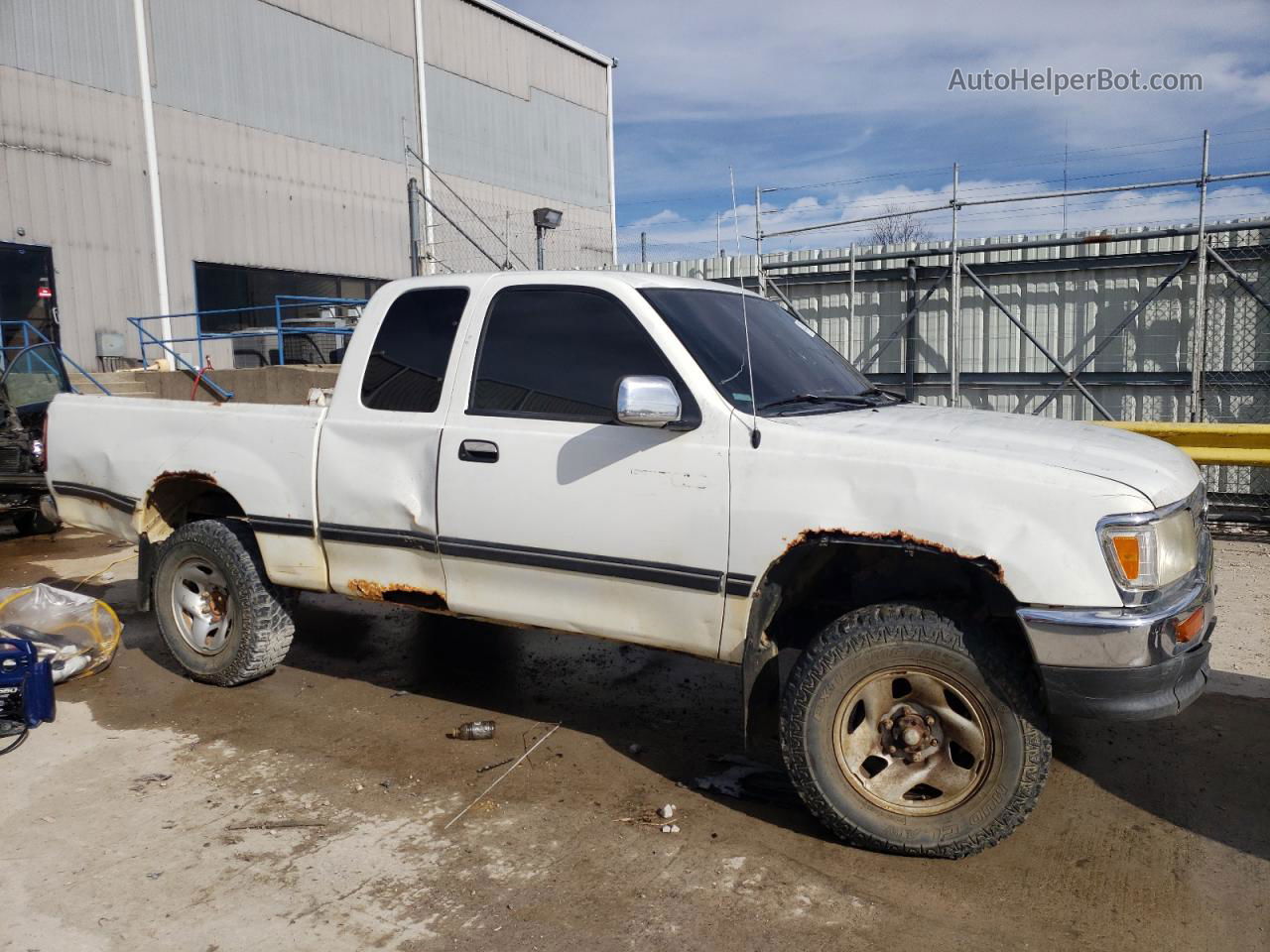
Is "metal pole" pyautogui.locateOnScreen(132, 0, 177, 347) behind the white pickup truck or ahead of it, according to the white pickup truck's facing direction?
behind

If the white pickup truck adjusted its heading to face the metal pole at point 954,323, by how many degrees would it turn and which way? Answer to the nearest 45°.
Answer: approximately 90° to its left

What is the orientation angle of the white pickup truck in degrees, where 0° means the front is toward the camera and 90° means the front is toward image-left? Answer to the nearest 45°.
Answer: approximately 315°

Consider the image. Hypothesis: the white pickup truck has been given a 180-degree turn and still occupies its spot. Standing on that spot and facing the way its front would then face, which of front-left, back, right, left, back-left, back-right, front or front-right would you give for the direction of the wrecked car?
front

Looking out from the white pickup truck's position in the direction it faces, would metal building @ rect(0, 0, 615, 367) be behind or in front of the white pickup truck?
behind

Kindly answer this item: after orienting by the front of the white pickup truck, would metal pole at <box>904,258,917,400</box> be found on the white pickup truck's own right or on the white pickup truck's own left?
on the white pickup truck's own left

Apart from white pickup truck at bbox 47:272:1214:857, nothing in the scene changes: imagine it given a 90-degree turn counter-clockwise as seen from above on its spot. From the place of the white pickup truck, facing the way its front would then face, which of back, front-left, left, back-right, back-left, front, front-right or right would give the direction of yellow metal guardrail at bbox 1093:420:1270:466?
front

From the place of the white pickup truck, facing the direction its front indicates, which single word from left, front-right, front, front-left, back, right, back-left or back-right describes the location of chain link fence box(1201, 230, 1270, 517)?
left

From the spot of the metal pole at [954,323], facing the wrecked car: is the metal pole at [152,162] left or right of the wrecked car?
right

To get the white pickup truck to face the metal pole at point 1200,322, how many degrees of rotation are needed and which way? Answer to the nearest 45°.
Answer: approximately 90° to its left

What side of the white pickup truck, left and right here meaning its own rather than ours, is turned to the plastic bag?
back

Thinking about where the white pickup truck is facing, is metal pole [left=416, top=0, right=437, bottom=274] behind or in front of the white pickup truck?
behind

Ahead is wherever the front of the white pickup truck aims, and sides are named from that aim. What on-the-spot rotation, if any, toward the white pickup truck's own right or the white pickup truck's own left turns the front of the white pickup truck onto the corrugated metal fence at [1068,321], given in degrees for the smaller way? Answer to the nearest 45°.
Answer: approximately 90° to the white pickup truck's own left
